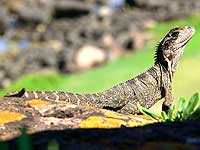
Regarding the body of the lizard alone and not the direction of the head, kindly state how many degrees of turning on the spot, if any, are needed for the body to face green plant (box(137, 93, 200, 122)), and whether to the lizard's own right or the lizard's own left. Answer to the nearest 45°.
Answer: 0° — it already faces it

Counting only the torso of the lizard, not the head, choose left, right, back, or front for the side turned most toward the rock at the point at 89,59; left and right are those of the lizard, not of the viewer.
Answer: left

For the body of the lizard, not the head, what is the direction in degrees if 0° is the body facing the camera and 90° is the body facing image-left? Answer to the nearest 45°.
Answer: approximately 270°
